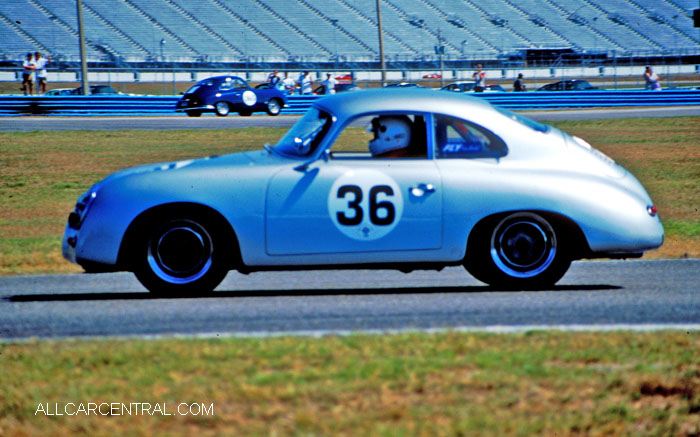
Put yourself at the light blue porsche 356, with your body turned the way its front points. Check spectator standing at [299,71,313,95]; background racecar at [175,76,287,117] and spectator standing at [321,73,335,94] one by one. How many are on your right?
3

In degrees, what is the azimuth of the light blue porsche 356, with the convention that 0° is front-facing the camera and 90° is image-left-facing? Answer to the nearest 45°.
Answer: approximately 90°

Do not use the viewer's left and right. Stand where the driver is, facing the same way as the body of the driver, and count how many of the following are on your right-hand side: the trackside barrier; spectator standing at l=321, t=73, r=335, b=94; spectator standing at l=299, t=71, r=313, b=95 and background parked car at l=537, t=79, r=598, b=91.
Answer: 4

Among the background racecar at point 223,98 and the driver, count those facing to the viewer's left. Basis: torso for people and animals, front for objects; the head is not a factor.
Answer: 1

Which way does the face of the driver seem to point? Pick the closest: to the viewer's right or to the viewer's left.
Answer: to the viewer's left

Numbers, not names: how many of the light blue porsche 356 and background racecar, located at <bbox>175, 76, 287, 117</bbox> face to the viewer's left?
1

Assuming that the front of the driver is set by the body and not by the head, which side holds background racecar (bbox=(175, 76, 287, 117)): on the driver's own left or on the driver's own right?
on the driver's own right

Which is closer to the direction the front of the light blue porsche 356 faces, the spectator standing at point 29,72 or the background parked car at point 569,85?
the spectator standing

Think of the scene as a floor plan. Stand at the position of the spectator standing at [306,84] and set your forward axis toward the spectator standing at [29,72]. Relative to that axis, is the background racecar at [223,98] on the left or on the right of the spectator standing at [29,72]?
left

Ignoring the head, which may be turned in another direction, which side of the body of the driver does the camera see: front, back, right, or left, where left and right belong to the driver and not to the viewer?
left

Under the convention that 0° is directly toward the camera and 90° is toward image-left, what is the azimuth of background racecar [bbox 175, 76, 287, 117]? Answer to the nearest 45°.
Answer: approximately 225°

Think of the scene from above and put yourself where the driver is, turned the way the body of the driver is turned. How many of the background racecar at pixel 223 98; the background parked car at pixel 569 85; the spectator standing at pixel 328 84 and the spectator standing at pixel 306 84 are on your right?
4

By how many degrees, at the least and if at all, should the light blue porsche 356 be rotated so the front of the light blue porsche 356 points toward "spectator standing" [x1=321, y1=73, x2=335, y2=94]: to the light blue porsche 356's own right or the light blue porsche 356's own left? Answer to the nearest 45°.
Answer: approximately 90° to the light blue porsche 356's own right

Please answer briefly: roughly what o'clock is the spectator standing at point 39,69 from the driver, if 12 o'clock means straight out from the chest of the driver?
The spectator standing is roughly at 2 o'clock from the driver.

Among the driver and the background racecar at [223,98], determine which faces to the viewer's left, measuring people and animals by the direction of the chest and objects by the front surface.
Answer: the driver
